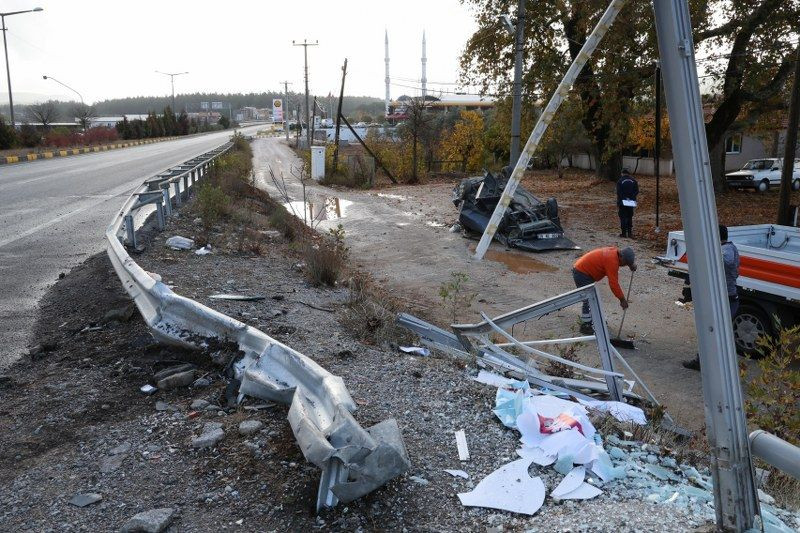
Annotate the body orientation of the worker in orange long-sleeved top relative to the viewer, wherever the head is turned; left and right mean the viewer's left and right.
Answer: facing to the right of the viewer

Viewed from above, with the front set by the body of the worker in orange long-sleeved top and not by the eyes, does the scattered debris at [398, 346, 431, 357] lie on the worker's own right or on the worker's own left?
on the worker's own right

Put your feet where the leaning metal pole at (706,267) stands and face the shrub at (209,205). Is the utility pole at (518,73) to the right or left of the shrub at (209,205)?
right

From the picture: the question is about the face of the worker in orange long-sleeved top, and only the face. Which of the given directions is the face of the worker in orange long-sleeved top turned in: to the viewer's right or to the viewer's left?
to the viewer's right

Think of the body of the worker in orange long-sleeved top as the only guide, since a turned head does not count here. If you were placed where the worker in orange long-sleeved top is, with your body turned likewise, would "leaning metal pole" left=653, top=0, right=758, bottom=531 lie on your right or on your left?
on your right

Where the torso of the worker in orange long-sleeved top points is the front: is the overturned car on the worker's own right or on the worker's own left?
on the worker's own left

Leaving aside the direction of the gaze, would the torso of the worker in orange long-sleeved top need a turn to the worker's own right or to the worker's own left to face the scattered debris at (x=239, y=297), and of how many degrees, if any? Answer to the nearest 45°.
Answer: approximately 135° to the worker's own right

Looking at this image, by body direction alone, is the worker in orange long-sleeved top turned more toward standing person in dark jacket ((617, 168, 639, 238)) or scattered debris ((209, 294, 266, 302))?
the standing person in dark jacket

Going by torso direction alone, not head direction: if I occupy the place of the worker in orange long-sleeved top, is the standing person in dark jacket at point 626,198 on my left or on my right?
on my left

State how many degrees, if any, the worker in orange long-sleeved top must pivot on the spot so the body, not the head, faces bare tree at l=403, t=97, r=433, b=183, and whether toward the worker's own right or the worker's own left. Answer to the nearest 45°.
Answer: approximately 90° to the worker's own left

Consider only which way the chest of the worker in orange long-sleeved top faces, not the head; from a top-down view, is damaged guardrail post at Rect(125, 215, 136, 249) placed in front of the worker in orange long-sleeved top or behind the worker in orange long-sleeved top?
behind

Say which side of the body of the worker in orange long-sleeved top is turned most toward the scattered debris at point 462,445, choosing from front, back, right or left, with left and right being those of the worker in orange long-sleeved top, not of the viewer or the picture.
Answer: right
